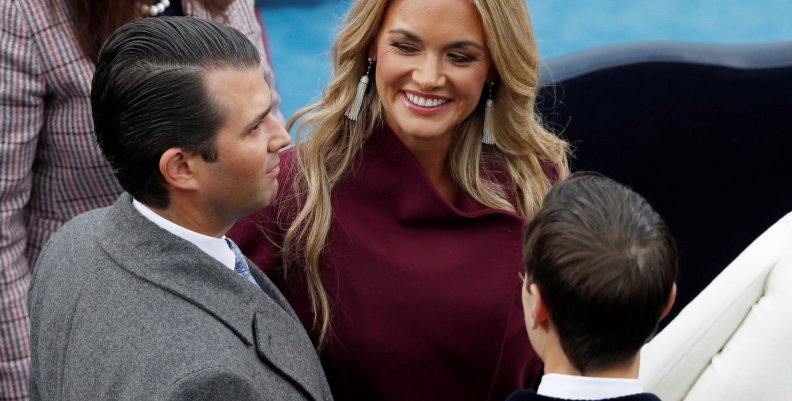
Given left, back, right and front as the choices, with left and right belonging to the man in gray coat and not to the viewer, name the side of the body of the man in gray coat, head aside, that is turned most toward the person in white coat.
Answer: front

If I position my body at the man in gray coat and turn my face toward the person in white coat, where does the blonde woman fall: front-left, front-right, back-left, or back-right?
front-left

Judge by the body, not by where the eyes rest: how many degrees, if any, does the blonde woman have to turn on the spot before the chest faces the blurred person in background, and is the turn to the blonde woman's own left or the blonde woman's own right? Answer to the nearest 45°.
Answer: approximately 90° to the blonde woman's own right

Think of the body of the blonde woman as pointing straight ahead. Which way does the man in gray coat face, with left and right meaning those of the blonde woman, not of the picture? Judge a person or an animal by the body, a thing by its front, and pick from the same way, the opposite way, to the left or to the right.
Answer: to the left

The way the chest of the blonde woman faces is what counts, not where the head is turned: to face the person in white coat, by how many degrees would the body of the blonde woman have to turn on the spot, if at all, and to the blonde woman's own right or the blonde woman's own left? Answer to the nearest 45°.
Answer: approximately 90° to the blonde woman's own left

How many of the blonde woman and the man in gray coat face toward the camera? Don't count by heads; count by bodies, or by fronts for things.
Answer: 1

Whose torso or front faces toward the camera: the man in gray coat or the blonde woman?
the blonde woman

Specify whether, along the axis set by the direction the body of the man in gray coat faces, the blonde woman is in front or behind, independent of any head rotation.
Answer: in front

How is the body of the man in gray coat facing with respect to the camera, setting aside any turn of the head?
to the viewer's right

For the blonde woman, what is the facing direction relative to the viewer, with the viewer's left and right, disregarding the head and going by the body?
facing the viewer
